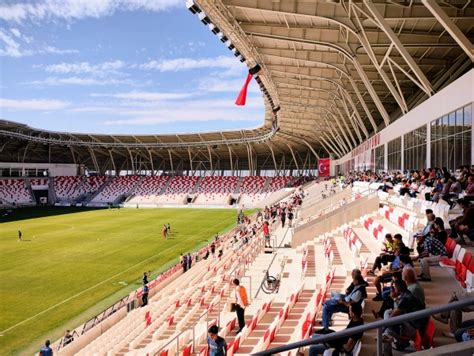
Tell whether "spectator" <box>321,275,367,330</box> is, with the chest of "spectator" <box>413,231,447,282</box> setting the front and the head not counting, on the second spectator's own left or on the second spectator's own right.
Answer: on the second spectator's own left

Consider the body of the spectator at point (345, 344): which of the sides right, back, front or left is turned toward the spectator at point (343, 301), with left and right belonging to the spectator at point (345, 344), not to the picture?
right

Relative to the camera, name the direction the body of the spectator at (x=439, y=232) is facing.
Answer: to the viewer's left

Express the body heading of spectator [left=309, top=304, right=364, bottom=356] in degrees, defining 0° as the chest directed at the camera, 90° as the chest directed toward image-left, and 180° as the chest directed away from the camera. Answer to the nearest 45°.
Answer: approximately 90°

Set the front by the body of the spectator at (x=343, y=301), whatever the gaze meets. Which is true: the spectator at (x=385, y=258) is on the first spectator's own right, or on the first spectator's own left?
on the first spectator's own right

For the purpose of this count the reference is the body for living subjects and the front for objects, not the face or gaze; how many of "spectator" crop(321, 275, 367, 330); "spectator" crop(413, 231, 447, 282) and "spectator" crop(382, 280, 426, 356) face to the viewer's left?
3

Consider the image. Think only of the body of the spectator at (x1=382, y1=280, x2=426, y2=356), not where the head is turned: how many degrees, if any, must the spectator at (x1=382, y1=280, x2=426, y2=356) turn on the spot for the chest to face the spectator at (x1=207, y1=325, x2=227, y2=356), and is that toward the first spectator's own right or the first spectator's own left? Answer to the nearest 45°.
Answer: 0° — they already face them

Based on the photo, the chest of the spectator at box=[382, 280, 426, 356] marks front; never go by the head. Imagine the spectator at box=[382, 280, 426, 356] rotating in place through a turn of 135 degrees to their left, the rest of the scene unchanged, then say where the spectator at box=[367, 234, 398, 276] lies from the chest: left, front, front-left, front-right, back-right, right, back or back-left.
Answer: back-left

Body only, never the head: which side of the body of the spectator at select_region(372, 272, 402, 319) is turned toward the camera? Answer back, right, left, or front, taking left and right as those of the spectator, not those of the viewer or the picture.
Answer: left

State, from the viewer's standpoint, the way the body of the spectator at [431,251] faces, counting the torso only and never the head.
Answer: to the viewer's left

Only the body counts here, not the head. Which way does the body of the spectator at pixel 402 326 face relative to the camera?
to the viewer's left

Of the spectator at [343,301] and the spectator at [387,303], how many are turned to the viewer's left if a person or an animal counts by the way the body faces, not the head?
2

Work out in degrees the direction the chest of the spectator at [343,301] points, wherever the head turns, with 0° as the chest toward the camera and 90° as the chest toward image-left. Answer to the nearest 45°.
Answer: approximately 90°
